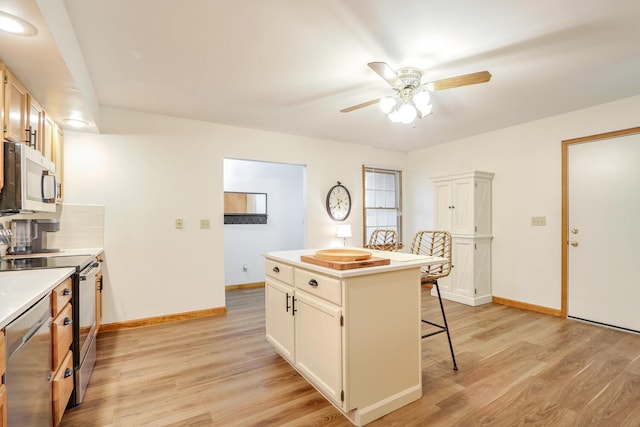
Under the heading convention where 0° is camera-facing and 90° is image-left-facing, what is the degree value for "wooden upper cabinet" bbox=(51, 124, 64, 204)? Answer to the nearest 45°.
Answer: approximately 270°

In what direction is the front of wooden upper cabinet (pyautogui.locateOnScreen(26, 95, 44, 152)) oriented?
to the viewer's right

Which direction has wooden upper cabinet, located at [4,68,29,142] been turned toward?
to the viewer's right

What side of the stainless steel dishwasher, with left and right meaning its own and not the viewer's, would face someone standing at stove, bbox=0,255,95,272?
left

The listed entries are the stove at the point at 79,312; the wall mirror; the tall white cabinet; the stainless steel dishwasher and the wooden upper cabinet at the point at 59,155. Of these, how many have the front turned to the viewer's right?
3

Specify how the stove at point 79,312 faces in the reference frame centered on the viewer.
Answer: facing to the right of the viewer

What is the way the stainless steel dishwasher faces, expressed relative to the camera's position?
facing to the right of the viewer
